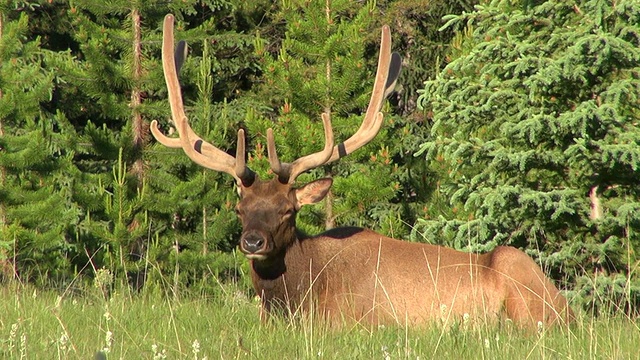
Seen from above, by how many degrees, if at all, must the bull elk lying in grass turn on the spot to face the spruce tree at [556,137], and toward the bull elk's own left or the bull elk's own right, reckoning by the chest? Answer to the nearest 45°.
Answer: approximately 135° to the bull elk's own right

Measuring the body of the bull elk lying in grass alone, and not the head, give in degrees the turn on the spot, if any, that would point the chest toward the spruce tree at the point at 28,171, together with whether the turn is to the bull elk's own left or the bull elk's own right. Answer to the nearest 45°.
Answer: approximately 45° to the bull elk's own right

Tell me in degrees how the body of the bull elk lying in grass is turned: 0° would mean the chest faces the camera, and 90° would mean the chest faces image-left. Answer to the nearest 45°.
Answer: approximately 90°

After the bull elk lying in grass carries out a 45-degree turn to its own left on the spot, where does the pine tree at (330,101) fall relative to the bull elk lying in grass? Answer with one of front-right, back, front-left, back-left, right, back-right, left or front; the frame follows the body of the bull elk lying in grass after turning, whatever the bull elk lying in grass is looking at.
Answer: back-right

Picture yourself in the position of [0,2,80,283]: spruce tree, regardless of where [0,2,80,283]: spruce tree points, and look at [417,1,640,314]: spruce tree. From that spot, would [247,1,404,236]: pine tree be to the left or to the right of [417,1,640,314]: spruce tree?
left
